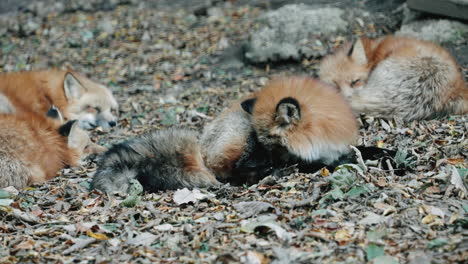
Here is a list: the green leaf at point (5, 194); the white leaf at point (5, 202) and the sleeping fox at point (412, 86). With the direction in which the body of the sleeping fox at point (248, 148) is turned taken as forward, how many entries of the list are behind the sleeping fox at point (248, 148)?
2

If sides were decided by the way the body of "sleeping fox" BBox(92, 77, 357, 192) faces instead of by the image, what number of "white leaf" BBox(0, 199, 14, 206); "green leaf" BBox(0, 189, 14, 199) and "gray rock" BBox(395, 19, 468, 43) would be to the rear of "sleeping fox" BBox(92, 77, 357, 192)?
2

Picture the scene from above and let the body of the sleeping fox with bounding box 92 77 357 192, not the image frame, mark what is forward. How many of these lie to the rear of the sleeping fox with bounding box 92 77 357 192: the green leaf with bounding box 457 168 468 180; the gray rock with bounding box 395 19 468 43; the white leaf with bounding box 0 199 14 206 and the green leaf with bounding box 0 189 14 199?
2

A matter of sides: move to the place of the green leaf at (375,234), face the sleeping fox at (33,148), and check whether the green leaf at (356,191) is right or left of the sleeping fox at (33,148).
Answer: right

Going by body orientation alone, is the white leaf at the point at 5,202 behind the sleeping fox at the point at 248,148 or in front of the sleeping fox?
behind

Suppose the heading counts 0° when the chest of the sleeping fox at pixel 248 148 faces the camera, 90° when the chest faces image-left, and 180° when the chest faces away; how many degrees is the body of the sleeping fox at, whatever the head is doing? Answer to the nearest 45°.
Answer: approximately 270°
